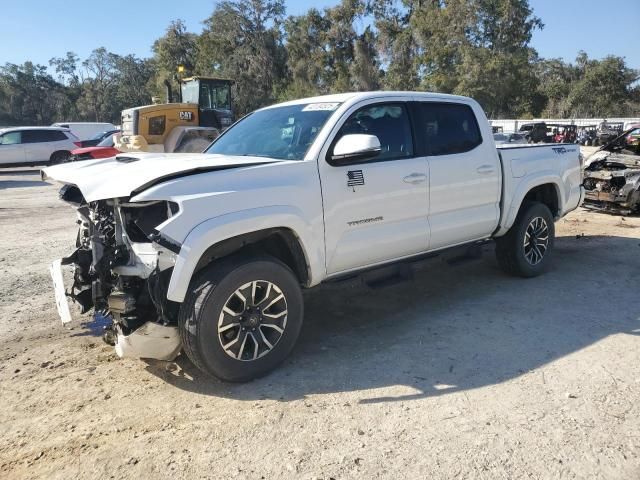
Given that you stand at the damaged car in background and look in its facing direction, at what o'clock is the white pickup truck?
The white pickup truck is roughly at 11 o'clock from the damaged car in background.

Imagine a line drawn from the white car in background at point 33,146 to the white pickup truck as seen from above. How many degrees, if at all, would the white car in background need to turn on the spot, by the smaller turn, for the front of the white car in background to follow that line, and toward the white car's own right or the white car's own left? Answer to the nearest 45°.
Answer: approximately 90° to the white car's own left

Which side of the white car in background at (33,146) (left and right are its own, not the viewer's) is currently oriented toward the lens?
left

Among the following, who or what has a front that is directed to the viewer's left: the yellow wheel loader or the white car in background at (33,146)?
the white car in background

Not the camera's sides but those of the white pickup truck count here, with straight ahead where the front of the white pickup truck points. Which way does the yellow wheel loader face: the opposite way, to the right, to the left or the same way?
the opposite way

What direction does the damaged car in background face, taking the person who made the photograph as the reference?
facing the viewer and to the left of the viewer

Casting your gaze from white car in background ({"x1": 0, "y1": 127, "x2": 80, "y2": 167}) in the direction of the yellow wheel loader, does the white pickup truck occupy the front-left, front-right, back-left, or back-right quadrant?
front-right

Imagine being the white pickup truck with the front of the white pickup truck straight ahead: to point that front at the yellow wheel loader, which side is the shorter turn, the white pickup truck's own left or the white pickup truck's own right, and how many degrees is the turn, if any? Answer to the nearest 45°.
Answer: approximately 135° to the white pickup truck's own right

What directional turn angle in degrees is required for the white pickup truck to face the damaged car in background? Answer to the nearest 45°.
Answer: approximately 180°

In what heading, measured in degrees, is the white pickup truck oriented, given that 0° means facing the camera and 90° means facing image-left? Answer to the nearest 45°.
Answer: approximately 45°

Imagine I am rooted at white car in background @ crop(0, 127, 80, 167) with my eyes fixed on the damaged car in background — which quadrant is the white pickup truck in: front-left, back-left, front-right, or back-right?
front-right

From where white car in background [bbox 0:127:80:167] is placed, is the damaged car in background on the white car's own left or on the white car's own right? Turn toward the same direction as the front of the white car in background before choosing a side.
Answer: on the white car's own left
